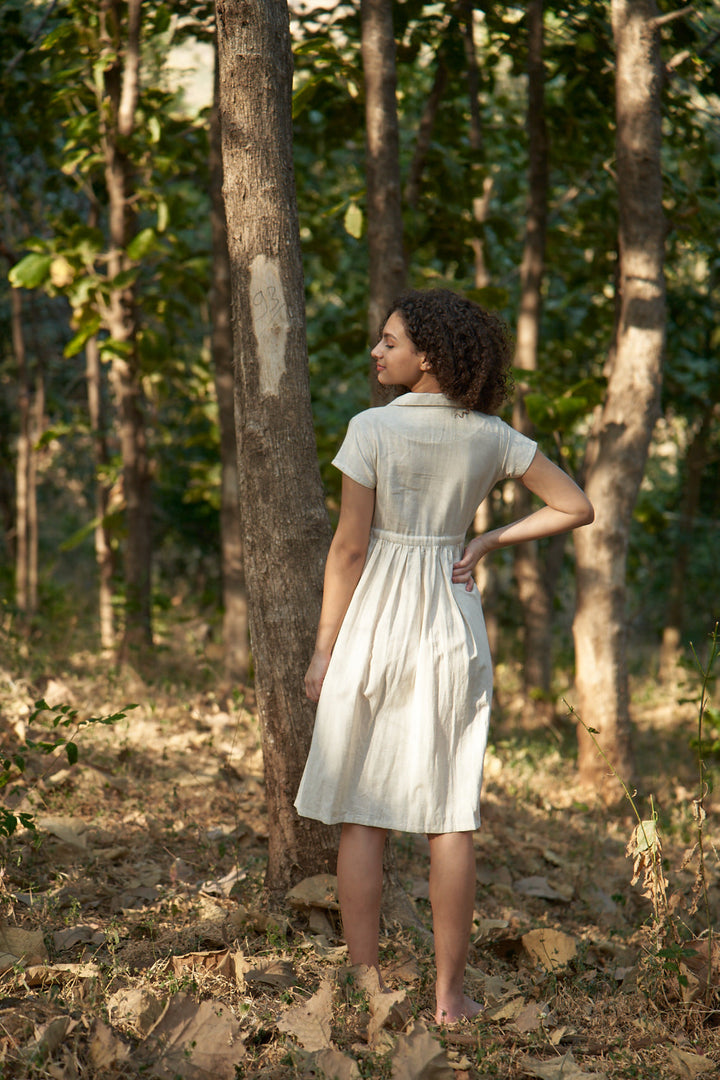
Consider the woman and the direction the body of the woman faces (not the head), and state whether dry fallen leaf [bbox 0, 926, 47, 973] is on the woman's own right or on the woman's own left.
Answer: on the woman's own left

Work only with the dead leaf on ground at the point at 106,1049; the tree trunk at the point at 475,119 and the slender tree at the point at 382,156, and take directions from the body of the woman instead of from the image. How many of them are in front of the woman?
2

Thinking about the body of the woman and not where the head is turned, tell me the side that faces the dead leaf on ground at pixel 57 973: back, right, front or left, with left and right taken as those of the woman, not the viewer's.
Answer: left

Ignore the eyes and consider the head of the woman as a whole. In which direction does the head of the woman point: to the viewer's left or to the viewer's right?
to the viewer's left

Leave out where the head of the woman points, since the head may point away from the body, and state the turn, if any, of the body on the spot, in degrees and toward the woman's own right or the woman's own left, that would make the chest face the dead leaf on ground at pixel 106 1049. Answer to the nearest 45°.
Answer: approximately 135° to the woman's own left

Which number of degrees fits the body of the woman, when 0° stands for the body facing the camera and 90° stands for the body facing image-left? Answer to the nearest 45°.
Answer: approximately 180°

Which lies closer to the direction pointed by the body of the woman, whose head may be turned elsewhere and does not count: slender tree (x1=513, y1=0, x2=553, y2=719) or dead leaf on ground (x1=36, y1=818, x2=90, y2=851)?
the slender tree

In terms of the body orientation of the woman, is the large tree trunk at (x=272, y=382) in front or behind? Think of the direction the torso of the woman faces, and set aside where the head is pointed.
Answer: in front

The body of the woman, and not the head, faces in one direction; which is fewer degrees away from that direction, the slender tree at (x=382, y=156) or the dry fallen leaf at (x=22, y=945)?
the slender tree

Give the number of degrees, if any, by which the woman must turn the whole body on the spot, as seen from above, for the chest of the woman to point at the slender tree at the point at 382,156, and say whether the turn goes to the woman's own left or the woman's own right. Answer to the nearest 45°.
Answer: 0° — they already face it
